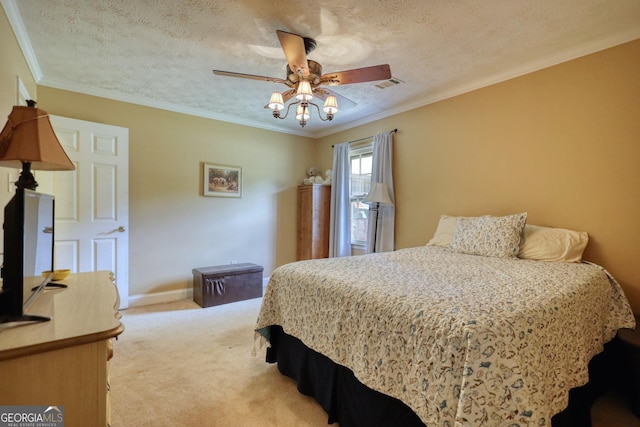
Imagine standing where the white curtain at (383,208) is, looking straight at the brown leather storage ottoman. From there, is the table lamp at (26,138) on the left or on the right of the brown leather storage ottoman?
left

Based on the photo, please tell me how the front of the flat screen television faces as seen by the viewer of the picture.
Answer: facing to the right of the viewer

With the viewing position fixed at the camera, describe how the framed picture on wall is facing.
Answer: facing the viewer and to the right of the viewer

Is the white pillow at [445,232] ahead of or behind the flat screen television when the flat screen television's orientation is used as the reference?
ahead

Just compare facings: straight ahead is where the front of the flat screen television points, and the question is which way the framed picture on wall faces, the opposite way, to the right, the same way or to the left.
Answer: to the right

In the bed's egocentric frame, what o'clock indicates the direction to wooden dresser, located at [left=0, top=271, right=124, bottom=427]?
The wooden dresser is roughly at 12 o'clock from the bed.

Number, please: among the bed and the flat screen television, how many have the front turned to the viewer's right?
1

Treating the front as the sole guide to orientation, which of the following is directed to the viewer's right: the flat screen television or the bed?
the flat screen television

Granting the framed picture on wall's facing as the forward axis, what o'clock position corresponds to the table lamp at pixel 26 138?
The table lamp is roughly at 2 o'clock from the framed picture on wall.

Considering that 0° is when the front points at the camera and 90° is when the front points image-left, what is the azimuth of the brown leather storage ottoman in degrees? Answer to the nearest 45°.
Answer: approximately 315°

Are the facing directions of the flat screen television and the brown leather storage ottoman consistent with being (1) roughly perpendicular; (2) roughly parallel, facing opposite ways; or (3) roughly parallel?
roughly perpendicular

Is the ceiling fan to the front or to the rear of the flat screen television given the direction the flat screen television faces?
to the front
